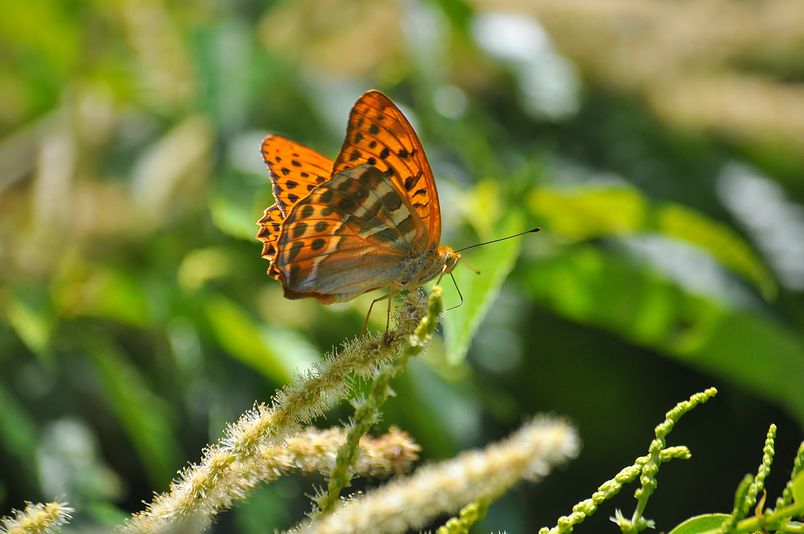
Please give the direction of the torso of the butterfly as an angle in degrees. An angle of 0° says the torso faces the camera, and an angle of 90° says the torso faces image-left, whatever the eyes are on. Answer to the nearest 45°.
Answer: approximately 270°
